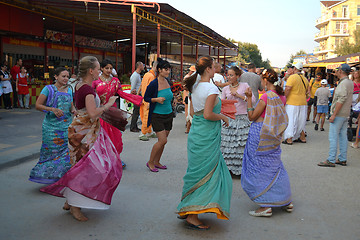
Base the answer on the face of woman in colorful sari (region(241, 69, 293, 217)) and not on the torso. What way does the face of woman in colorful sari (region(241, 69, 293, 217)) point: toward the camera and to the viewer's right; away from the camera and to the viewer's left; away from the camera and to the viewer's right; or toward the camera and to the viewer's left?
away from the camera and to the viewer's left

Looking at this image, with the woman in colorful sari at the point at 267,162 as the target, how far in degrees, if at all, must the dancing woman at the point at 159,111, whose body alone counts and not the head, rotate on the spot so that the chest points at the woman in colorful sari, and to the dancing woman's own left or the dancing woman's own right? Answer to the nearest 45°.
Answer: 0° — they already face them

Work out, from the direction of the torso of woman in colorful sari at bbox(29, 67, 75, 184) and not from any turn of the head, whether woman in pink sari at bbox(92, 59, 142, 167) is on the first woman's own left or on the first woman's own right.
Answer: on the first woman's own left
